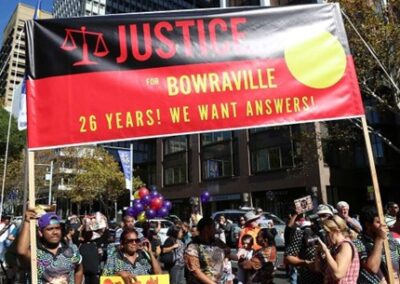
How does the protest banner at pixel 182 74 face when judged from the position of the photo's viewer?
facing the viewer

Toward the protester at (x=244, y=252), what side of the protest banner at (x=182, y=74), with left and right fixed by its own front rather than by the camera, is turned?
back

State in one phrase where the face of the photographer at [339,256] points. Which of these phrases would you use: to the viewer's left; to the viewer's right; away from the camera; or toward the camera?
to the viewer's left

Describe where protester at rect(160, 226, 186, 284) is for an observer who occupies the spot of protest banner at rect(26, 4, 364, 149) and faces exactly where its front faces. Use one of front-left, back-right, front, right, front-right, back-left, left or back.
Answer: back
